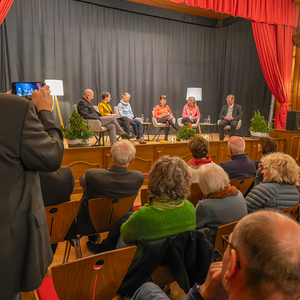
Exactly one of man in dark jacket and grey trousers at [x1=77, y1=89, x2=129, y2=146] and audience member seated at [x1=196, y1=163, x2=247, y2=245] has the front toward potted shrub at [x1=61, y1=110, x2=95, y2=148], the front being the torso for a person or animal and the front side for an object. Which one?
the audience member seated

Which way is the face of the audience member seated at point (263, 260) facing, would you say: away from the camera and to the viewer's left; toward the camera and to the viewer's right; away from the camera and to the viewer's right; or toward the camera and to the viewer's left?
away from the camera and to the viewer's left

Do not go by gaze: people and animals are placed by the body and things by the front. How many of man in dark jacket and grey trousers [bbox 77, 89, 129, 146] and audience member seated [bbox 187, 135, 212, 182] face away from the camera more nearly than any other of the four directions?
1

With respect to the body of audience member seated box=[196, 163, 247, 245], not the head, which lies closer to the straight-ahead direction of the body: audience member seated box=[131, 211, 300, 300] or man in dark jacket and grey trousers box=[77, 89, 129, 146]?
the man in dark jacket and grey trousers

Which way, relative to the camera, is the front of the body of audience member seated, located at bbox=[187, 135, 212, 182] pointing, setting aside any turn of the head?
away from the camera

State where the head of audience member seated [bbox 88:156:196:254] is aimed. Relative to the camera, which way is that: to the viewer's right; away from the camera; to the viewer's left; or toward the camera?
away from the camera

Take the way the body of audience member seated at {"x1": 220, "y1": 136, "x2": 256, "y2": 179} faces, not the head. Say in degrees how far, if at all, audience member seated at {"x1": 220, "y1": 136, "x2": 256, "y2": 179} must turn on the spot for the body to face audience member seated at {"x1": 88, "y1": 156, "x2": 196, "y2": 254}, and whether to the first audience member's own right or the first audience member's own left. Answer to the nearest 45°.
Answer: approximately 135° to the first audience member's own left

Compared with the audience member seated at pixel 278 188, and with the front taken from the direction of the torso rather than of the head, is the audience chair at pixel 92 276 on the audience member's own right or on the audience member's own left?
on the audience member's own left

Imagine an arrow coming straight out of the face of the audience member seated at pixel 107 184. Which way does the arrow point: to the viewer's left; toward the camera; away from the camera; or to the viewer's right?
away from the camera

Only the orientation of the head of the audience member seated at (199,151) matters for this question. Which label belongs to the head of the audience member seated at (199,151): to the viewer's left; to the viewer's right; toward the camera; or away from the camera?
away from the camera

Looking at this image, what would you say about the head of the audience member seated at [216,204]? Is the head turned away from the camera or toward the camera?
away from the camera

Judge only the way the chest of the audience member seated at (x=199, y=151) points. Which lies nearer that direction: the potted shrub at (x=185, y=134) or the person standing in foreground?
the potted shrub

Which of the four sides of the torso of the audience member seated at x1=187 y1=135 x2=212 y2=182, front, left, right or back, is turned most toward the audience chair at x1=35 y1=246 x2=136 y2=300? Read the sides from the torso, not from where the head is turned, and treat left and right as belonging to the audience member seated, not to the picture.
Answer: back
